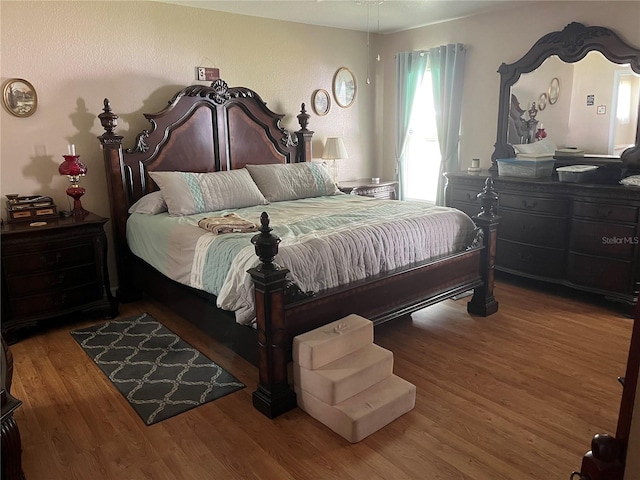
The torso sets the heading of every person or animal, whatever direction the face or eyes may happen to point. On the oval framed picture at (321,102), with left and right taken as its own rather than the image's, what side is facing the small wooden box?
right

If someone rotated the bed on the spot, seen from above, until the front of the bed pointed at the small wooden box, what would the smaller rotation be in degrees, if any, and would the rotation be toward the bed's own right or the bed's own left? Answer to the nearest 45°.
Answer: approximately 135° to the bed's own right

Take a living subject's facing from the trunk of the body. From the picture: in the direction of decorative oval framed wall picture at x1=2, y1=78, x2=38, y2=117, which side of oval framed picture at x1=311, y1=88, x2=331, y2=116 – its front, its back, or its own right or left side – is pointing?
right

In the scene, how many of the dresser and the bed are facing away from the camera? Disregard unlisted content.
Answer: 0

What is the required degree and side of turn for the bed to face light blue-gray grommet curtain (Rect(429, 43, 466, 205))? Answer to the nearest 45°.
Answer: approximately 90° to its left

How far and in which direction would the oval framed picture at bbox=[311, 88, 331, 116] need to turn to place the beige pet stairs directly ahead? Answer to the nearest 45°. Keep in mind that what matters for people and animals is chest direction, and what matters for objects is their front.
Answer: approximately 45° to its right

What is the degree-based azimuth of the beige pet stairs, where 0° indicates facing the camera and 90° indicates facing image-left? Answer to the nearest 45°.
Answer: approximately 315°

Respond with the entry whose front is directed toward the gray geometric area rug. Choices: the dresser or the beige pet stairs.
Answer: the dresser

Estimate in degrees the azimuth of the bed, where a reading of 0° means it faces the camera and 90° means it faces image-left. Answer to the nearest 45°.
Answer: approximately 315°
